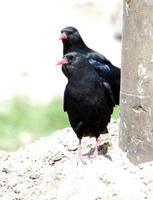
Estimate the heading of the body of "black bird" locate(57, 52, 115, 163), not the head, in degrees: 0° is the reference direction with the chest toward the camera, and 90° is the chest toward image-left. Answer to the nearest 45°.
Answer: approximately 45°

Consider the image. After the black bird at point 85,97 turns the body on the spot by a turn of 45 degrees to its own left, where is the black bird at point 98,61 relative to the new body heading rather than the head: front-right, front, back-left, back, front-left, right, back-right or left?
back

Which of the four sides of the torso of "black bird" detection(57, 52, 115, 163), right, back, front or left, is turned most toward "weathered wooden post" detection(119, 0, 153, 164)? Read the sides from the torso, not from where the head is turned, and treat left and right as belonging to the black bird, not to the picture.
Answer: left
